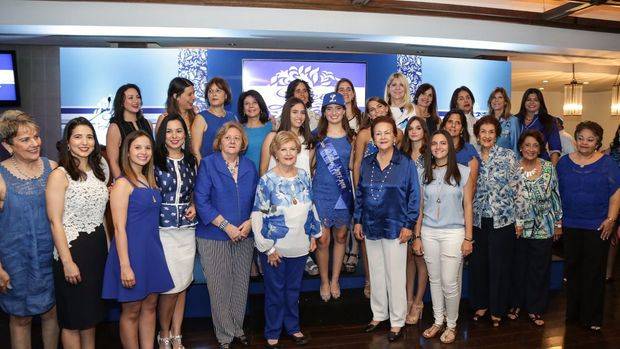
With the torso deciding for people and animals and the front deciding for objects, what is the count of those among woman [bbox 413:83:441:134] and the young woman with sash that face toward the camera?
2

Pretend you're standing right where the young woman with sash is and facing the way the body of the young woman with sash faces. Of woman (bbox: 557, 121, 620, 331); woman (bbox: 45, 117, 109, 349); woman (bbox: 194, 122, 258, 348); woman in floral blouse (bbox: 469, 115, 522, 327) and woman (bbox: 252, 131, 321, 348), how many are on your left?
2

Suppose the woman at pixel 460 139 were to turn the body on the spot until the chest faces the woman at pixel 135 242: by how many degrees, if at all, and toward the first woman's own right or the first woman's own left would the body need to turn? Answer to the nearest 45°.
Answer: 0° — they already face them

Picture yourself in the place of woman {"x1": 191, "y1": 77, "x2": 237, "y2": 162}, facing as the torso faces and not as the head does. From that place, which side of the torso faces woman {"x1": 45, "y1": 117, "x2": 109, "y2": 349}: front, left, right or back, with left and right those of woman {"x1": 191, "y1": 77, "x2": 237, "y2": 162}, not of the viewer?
right

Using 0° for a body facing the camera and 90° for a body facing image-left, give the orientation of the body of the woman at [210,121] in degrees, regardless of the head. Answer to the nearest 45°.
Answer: approximately 315°

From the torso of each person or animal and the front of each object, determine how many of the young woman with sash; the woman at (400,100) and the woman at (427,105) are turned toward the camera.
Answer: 3

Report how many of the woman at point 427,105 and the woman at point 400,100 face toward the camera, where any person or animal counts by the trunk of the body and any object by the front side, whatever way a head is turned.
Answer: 2

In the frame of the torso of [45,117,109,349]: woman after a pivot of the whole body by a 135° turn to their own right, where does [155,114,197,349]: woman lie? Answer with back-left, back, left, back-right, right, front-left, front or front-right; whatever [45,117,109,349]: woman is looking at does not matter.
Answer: back

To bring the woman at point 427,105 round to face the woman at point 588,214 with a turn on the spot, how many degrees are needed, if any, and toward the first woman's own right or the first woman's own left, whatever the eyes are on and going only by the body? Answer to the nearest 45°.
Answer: approximately 45° to the first woman's own left

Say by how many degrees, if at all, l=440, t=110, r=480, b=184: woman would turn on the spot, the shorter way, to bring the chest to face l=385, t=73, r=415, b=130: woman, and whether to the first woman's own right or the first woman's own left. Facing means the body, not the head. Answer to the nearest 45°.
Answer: approximately 90° to the first woman's own right

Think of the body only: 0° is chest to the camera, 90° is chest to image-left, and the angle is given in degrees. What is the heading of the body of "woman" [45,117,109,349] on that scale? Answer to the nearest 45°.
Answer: approximately 315°

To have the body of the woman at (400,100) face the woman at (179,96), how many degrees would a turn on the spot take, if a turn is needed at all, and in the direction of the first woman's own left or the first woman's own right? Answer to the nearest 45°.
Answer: approximately 45° to the first woman's own right

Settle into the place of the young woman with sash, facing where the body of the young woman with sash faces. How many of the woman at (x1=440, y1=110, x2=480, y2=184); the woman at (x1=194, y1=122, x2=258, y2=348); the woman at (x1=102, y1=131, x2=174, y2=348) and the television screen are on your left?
1
